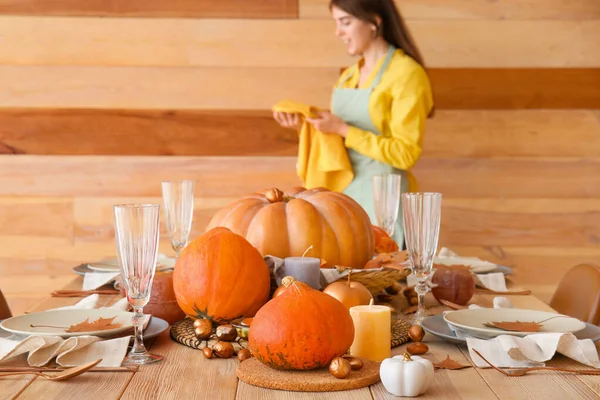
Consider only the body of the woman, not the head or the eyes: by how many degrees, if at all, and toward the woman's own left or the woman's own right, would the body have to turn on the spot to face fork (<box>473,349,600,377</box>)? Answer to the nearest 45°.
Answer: approximately 45° to the woman's own left

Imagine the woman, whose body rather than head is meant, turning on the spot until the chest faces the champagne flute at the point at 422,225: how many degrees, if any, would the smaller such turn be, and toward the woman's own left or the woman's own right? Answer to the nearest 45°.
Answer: approximately 45° to the woman's own left

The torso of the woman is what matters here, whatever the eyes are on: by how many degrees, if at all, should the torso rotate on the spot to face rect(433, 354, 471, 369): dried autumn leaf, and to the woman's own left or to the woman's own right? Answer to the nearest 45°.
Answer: approximately 45° to the woman's own left

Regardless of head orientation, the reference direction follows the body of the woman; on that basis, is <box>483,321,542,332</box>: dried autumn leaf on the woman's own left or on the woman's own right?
on the woman's own left

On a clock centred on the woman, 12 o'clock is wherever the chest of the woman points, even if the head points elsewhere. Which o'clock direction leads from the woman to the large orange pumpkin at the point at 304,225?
The large orange pumpkin is roughly at 11 o'clock from the woman.

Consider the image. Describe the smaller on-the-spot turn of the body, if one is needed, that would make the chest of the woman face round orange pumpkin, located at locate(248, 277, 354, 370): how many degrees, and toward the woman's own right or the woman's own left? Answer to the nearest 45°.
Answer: approximately 45° to the woman's own left

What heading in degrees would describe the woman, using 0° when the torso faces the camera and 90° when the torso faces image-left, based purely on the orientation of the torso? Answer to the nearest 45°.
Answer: approximately 45°

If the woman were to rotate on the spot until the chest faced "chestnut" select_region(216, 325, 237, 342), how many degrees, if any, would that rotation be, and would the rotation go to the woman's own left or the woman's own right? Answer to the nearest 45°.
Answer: approximately 45° to the woman's own left

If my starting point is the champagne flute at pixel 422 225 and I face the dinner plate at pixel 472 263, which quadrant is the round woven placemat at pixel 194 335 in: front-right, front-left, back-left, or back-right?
back-left

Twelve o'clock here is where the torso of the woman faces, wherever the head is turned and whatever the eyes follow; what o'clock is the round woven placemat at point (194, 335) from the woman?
The round woven placemat is roughly at 11 o'clock from the woman.
